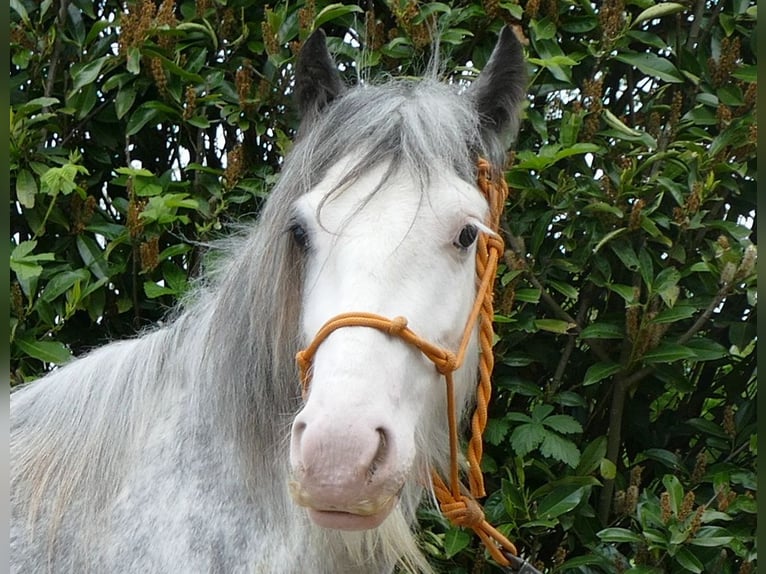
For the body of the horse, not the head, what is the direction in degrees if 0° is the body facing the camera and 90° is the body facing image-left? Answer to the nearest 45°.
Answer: approximately 315°
